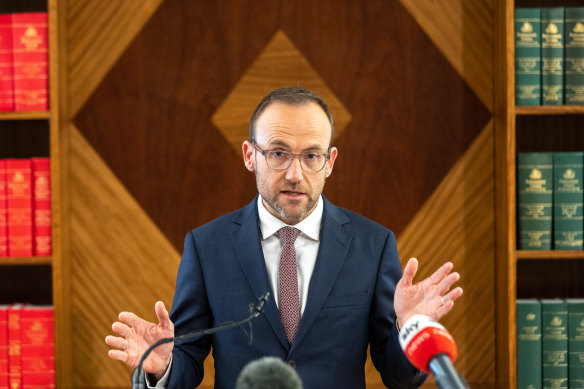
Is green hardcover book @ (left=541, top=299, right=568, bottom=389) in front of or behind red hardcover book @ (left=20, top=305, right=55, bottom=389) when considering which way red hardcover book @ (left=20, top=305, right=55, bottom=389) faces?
in front

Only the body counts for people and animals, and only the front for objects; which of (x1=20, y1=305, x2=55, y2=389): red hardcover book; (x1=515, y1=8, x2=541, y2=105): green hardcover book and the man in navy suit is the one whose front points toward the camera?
the man in navy suit

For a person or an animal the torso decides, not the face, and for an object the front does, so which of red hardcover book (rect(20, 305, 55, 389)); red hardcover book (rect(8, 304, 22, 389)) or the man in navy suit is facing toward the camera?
the man in navy suit
